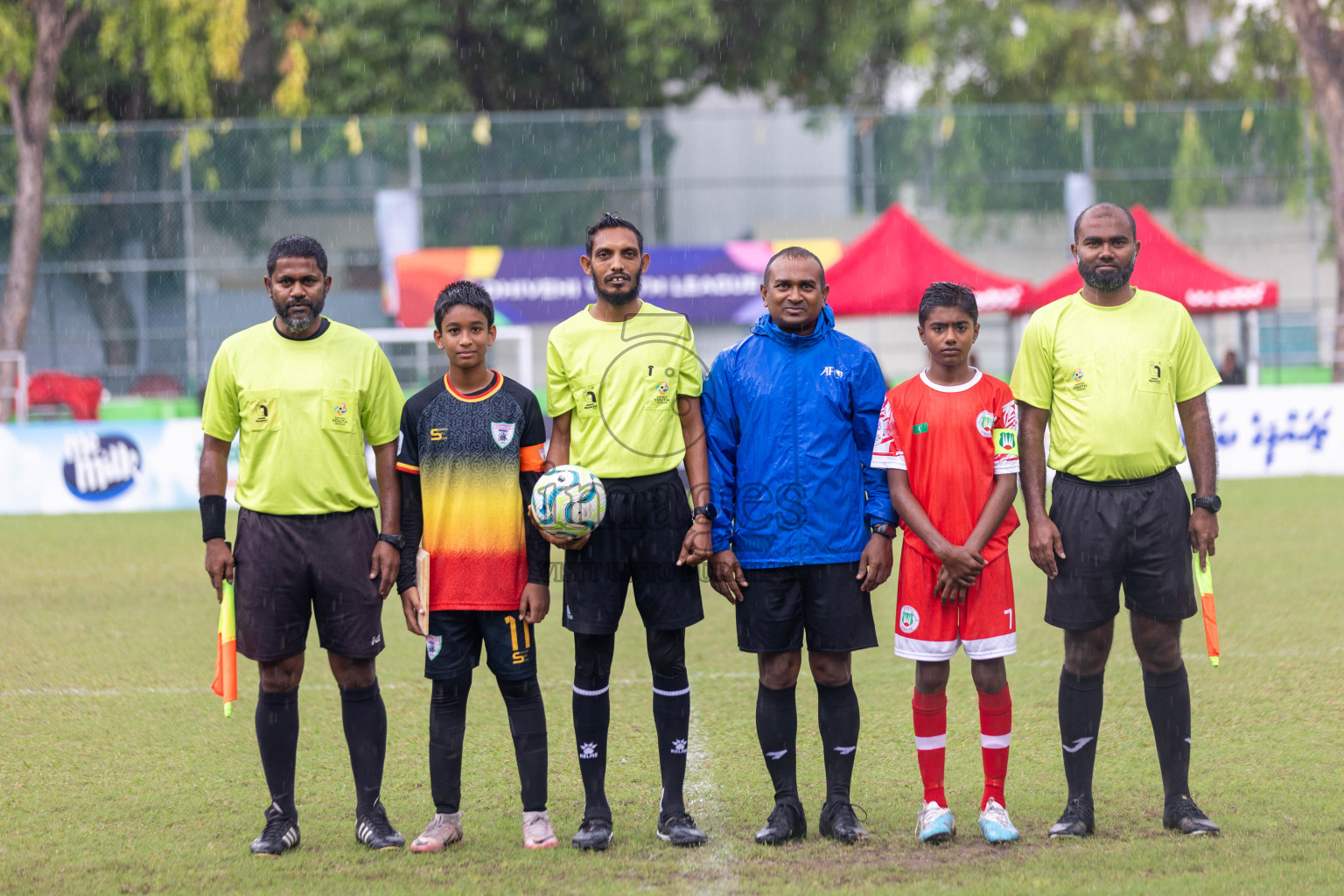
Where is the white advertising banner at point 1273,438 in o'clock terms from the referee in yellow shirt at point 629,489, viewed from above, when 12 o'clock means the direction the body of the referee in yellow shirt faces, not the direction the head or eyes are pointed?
The white advertising banner is roughly at 7 o'clock from the referee in yellow shirt.

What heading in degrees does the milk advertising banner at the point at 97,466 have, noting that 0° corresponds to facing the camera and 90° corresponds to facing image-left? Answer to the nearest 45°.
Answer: approximately 0°

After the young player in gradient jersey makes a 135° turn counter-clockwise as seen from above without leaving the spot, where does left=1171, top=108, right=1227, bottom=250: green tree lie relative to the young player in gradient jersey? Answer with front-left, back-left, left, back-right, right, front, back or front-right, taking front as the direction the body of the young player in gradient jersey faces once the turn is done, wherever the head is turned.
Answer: front

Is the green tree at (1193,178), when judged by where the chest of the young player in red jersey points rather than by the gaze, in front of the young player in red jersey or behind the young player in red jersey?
behind

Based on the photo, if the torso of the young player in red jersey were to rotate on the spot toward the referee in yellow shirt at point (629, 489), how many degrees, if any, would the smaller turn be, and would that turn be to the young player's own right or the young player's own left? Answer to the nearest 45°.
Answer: approximately 90° to the young player's own right
